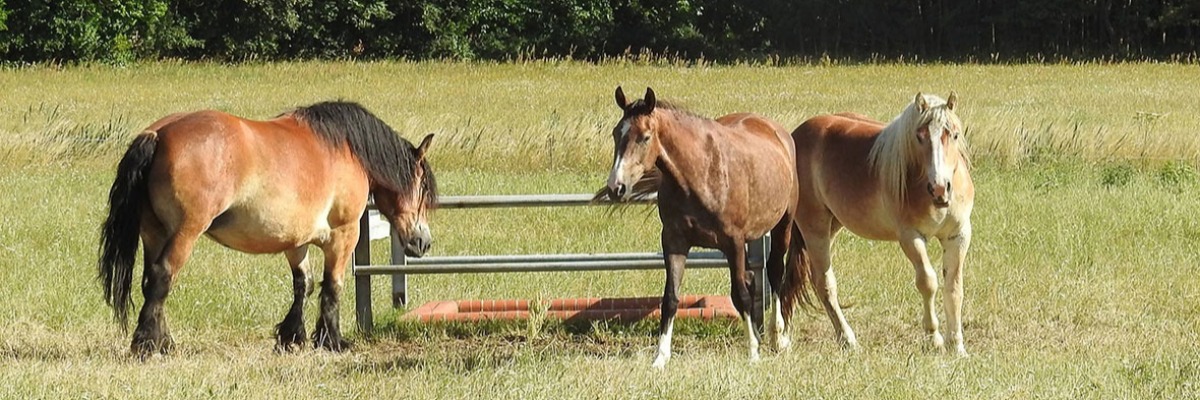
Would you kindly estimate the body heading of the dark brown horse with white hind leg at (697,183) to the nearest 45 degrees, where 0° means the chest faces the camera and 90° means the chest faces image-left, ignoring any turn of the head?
approximately 45°

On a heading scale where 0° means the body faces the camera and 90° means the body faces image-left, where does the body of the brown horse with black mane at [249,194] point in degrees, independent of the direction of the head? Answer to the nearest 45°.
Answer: approximately 270°

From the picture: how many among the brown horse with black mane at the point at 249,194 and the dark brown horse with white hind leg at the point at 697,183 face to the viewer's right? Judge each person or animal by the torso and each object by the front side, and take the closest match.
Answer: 1

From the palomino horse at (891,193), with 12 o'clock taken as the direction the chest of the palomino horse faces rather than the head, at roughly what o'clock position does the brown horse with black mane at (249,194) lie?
The brown horse with black mane is roughly at 4 o'clock from the palomino horse.

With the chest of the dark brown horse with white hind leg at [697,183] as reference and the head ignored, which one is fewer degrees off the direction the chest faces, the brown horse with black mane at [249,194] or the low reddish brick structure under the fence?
the brown horse with black mane

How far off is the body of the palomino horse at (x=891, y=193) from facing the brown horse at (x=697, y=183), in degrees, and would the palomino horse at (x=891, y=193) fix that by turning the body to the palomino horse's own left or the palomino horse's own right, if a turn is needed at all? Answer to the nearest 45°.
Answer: approximately 90° to the palomino horse's own right

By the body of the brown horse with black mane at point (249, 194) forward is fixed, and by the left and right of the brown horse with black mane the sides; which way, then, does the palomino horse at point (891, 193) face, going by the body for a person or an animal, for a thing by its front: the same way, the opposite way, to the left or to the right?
to the right

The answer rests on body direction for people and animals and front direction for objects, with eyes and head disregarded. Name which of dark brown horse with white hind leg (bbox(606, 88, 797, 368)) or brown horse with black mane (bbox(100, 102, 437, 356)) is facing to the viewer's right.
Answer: the brown horse with black mane
